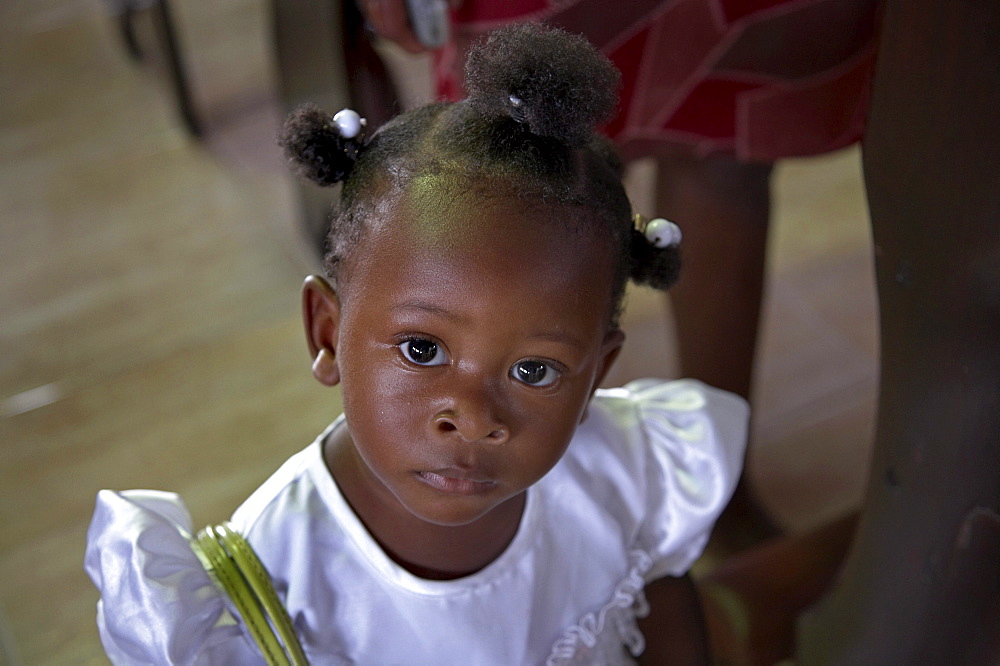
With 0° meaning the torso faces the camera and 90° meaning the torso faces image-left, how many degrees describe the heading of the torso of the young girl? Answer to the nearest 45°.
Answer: approximately 0°
